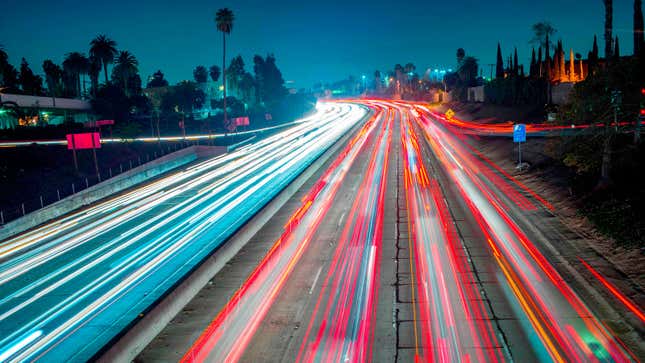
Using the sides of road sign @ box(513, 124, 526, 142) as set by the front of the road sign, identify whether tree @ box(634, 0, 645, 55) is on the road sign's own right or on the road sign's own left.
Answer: on the road sign's own left

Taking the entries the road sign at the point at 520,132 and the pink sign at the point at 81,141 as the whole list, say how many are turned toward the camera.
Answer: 2

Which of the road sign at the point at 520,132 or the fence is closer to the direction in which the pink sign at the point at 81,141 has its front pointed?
the fence

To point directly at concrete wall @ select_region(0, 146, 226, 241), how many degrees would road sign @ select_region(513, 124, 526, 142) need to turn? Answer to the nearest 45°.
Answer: approximately 90° to its right

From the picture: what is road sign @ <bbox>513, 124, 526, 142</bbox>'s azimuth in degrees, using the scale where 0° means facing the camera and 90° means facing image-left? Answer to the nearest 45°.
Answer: approximately 0°

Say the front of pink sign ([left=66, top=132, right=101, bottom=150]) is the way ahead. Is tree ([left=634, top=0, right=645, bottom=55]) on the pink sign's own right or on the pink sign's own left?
on the pink sign's own left

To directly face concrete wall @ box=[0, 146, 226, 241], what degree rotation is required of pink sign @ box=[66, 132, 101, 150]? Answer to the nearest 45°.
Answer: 0° — it already faces it
